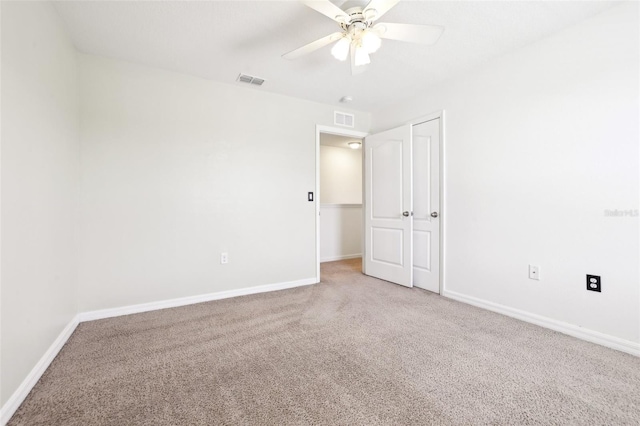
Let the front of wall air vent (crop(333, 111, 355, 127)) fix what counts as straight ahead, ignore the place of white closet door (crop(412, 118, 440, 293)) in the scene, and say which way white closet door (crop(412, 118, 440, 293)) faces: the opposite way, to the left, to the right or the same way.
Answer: to the right

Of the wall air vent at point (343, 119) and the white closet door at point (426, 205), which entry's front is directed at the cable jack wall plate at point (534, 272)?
the wall air vent

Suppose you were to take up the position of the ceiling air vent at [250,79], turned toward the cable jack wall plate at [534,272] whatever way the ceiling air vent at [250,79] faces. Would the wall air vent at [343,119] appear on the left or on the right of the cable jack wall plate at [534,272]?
left

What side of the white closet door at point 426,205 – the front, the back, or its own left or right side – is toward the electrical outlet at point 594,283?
left

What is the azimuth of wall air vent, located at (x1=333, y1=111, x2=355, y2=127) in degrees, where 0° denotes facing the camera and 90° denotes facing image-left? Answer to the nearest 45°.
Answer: approximately 315°

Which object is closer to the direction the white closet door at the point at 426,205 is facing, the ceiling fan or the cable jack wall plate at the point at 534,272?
the ceiling fan

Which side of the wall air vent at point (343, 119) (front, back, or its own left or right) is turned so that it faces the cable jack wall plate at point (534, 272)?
front

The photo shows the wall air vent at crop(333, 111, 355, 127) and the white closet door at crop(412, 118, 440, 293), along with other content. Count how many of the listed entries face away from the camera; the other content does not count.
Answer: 0

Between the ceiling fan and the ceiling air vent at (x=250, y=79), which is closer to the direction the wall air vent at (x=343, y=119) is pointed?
the ceiling fan

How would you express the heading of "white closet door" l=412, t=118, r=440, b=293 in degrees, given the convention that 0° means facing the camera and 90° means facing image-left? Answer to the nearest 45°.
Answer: approximately 45°

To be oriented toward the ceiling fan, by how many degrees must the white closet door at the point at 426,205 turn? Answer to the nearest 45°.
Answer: approximately 45° to its left
